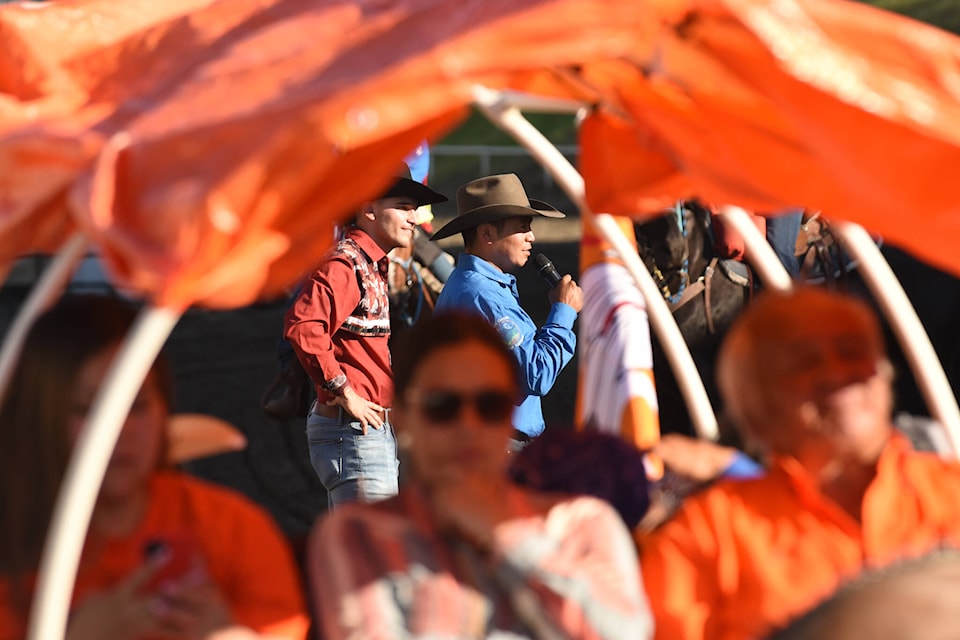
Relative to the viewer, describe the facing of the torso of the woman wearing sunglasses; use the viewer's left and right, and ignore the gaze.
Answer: facing the viewer

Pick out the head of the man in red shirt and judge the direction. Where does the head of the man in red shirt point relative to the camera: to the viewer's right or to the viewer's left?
to the viewer's right

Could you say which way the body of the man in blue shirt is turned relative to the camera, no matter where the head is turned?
to the viewer's right

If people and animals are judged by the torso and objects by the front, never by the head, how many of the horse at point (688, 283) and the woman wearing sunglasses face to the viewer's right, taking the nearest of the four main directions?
0

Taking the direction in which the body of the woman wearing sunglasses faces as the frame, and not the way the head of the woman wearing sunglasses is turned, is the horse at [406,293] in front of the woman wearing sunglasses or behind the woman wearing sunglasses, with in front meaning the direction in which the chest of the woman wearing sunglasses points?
behind

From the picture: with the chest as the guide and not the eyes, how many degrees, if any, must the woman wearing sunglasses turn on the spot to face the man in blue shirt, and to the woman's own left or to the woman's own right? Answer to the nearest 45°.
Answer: approximately 180°

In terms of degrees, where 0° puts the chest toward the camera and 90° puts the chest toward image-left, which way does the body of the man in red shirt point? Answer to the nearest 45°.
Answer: approximately 270°

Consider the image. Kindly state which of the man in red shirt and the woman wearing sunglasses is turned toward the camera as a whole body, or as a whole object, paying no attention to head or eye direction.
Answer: the woman wearing sunglasses

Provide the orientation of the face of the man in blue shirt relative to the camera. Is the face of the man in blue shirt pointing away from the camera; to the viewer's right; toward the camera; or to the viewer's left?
to the viewer's right

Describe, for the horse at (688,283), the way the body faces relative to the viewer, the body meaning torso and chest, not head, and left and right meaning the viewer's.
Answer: facing the viewer and to the left of the viewer

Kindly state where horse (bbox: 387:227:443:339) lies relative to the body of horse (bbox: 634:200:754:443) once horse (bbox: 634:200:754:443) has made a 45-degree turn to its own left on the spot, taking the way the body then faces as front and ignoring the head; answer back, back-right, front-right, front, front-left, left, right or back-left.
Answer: right

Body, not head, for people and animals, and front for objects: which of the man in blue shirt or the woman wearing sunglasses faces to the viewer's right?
the man in blue shirt

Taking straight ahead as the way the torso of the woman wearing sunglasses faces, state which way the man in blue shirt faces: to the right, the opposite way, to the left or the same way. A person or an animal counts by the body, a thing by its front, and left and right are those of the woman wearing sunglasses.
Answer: to the left

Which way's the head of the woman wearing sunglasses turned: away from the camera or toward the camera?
toward the camera

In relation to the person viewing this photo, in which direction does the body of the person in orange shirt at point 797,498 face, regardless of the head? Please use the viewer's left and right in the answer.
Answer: facing the viewer and to the right of the viewer
